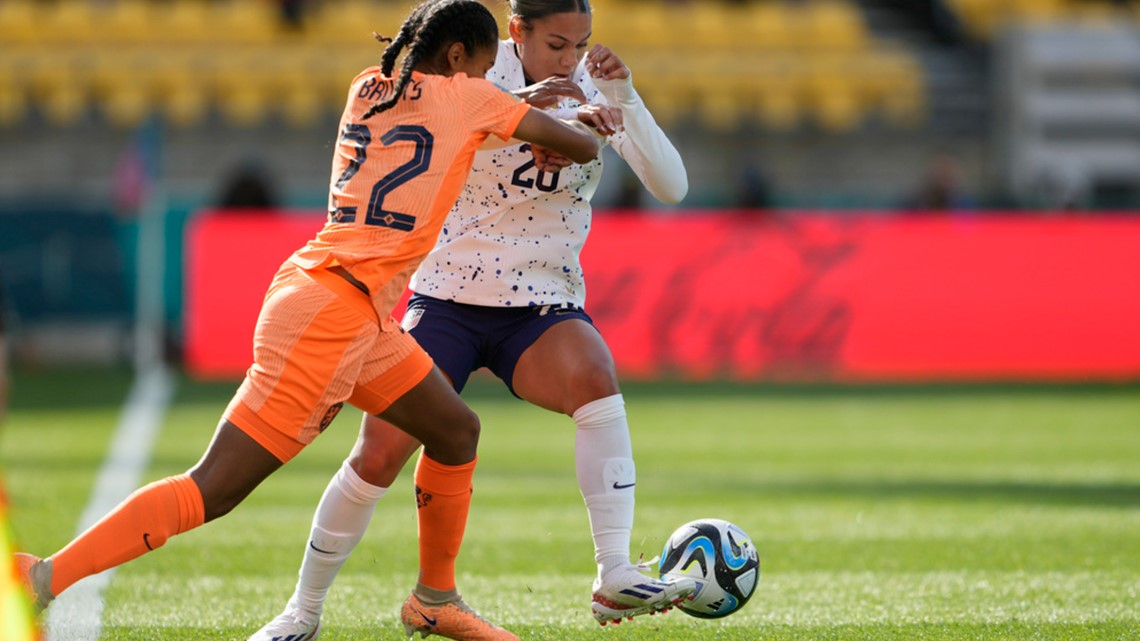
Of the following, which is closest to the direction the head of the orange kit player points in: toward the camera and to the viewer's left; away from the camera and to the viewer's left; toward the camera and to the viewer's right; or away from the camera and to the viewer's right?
away from the camera and to the viewer's right

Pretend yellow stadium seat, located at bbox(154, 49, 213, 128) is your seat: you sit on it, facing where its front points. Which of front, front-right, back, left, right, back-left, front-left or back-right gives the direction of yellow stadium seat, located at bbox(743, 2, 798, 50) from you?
left

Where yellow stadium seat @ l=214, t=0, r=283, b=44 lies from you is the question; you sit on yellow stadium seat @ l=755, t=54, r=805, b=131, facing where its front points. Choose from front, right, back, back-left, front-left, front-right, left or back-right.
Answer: right

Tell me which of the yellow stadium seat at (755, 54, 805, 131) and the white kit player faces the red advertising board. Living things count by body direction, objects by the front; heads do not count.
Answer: the yellow stadium seat

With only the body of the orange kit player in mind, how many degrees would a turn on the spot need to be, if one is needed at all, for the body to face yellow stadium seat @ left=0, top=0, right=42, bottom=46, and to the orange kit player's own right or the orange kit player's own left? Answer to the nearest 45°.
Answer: approximately 45° to the orange kit player's own left

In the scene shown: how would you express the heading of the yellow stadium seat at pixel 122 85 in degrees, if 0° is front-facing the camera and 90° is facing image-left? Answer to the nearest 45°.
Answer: approximately 0°

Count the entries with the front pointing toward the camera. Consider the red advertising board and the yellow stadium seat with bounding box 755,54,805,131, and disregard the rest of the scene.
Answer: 2

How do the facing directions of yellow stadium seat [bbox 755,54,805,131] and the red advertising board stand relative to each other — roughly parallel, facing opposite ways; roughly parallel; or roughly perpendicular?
roughly parallel

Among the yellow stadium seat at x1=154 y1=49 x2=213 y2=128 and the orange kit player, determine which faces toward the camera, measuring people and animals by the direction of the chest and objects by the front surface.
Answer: the yellow stadium seat

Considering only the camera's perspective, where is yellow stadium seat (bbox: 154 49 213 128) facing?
facing the viewer

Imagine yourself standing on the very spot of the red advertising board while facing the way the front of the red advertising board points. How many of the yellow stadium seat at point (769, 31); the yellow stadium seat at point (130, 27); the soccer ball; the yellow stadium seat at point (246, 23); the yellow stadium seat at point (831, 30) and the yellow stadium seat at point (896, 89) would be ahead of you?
1

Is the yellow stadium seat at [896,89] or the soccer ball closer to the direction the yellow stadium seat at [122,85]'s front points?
the soccer ball

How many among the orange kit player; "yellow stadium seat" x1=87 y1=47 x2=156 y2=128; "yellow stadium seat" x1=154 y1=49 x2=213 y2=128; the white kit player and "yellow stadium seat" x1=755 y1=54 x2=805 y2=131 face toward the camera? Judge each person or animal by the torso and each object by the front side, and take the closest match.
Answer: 4

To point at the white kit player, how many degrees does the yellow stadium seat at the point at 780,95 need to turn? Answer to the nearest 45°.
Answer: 0° — it already faces them

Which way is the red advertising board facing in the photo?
toward the camera

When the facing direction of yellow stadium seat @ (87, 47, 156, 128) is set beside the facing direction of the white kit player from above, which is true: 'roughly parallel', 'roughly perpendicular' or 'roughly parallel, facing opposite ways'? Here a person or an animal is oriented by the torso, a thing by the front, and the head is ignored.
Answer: roughly parallel

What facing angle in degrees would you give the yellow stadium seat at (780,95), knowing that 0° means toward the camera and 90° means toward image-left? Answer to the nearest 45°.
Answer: approximately 0°

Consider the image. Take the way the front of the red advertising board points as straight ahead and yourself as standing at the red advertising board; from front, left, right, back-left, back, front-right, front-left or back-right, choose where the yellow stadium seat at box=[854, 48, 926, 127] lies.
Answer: back
